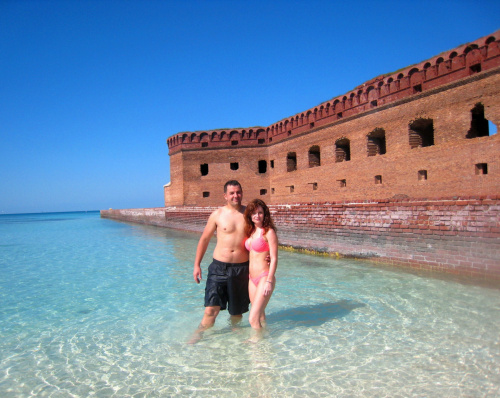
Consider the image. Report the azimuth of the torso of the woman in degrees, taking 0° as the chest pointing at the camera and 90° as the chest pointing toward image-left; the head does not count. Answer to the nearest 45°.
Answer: approximately 45°
